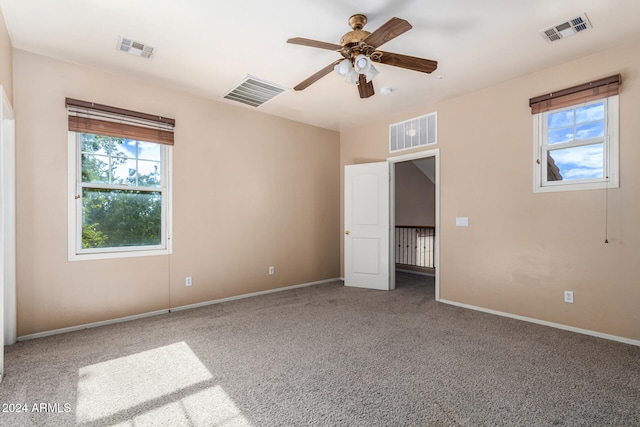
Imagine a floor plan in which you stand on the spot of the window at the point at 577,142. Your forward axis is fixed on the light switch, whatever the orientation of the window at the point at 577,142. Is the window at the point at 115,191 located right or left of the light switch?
left

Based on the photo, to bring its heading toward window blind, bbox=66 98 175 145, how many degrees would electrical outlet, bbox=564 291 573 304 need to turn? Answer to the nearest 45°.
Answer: approximately 45° to its right

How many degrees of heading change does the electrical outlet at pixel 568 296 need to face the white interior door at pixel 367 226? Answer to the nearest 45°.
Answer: approximately 90° to its right

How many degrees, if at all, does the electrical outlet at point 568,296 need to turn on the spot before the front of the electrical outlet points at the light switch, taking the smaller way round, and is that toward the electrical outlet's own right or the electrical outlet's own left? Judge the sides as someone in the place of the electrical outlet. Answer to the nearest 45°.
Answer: approximately 90° to the electrical outlet's own right

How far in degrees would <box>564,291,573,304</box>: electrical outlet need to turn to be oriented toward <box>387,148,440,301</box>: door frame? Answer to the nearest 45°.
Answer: approximately 90° to its right

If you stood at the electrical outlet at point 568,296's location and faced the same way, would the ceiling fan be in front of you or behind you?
in front

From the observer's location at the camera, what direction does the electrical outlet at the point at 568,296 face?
facing the viewer

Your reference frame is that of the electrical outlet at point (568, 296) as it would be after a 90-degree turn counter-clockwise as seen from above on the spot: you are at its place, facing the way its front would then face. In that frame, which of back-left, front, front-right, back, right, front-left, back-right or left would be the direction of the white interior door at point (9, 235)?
back-right

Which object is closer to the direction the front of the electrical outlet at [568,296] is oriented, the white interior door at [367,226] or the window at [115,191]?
the window
